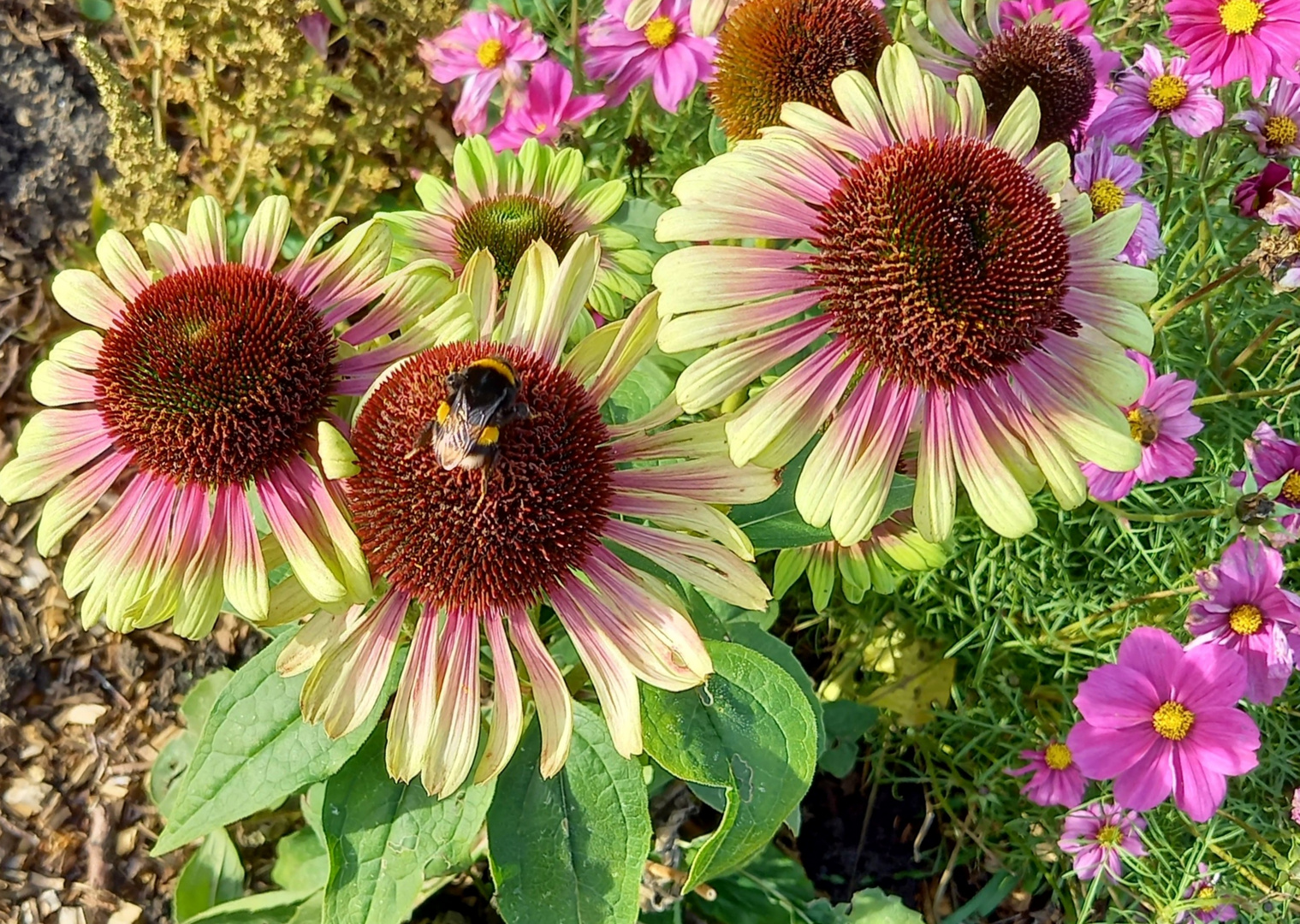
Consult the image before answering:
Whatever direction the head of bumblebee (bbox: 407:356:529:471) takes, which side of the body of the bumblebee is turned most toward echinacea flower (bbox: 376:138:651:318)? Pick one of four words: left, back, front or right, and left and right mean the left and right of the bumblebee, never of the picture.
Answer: front

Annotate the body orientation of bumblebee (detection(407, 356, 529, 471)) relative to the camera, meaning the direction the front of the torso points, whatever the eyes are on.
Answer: away from the camera

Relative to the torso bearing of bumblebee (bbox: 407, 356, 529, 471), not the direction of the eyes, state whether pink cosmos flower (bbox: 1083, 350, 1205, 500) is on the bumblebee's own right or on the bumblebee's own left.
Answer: on the bumblebee's own right

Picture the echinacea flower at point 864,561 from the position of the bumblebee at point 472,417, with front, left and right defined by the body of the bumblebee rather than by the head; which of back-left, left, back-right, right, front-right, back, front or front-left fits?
front-right

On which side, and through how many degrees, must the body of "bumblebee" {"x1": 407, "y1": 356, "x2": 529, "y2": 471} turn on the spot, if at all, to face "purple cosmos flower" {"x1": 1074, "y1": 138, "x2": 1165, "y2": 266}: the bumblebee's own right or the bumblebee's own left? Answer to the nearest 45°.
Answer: approximately 45° to the bumblebee's own right

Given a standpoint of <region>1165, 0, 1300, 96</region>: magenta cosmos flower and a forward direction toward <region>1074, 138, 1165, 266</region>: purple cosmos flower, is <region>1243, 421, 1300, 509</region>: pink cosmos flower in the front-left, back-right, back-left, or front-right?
front-left
